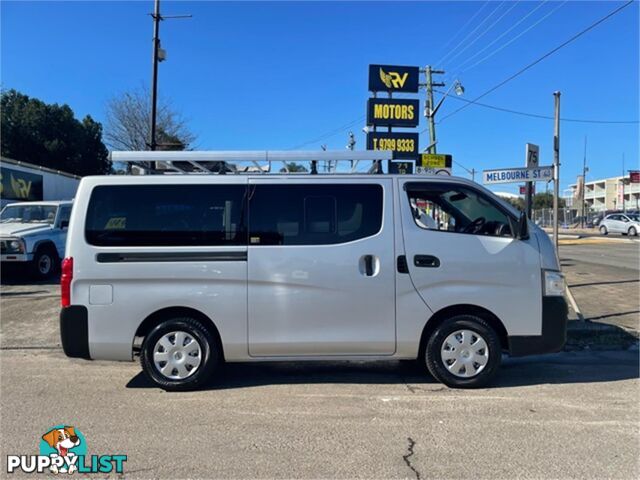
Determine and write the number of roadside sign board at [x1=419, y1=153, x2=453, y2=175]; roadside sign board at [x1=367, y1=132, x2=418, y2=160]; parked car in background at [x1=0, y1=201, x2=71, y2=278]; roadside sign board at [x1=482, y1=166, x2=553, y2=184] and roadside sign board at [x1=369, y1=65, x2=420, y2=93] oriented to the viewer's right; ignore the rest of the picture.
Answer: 0

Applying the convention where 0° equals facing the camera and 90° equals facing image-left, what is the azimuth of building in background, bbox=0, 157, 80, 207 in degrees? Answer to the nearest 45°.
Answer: approximately 315°

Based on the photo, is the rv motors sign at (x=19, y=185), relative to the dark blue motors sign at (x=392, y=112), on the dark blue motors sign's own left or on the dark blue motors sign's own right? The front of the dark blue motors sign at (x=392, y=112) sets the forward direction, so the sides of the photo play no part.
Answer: on the dark blue motors sign's own right

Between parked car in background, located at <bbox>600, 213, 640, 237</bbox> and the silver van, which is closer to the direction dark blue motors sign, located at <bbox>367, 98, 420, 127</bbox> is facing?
the silver van

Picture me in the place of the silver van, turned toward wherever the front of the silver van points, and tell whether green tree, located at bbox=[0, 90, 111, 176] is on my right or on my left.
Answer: on my left

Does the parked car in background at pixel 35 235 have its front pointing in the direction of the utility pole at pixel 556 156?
no

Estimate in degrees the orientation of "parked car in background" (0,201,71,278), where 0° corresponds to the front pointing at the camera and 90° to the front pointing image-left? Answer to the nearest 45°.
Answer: approximately 45°

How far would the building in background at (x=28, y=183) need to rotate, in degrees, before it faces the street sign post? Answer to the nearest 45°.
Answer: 0° — it already faces it

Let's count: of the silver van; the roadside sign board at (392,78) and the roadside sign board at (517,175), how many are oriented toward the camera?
2

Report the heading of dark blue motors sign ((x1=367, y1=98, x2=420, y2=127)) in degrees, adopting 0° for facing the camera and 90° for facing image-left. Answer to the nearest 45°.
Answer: approximately 0°

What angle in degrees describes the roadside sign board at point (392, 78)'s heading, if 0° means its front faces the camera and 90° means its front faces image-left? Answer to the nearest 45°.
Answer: approximately 0°

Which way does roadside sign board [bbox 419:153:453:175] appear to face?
toward the camera

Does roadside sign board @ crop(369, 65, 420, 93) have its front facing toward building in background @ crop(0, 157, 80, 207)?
no

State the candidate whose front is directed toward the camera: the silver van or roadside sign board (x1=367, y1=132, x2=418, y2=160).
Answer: the roadside sign board
